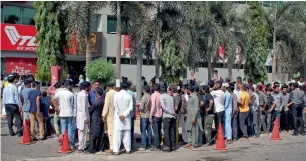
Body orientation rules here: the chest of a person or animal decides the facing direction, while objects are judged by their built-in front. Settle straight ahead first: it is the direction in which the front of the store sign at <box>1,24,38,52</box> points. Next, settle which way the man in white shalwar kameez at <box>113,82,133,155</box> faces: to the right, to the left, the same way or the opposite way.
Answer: the opposite way

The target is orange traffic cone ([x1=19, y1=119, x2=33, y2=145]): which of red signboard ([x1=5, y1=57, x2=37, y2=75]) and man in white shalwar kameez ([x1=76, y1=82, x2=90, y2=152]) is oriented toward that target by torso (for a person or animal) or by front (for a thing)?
the red signboard

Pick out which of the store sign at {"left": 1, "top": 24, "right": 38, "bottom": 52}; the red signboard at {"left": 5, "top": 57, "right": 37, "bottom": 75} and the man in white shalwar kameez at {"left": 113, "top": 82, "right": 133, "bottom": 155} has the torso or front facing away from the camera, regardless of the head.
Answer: the man in white shalwar kameez

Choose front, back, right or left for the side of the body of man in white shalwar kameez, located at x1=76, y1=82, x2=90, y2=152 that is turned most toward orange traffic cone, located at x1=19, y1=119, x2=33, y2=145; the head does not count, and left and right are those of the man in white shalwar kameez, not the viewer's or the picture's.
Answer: left

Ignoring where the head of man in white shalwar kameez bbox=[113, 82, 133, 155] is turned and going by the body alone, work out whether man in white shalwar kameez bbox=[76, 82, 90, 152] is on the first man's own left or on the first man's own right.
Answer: on the first man's own left

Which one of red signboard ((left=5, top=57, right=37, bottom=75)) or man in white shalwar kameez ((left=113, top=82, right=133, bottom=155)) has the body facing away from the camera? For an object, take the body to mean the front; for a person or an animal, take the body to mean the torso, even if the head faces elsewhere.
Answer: the man in white shalwar kameez

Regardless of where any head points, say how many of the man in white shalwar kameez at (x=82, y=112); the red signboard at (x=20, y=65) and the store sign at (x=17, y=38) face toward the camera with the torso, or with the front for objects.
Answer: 2

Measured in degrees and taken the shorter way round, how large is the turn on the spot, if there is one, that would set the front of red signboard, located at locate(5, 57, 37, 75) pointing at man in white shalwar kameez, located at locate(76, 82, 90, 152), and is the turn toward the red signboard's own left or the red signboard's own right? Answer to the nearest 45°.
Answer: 0° — it already faces them

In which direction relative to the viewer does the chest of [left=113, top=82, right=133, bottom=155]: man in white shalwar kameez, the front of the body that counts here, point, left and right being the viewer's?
facing away from the viewer

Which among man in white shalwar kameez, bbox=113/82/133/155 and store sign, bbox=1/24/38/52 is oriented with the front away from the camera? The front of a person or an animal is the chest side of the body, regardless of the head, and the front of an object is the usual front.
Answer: the man in white shalwar kameez

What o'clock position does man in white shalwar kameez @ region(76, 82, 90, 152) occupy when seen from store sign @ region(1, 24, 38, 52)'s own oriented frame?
The man in white shalwar kameez is roughly at 12 o'clock from the store sign.

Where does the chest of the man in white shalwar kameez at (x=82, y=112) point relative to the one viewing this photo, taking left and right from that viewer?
facing away from the viewer and to the right of the viewer
